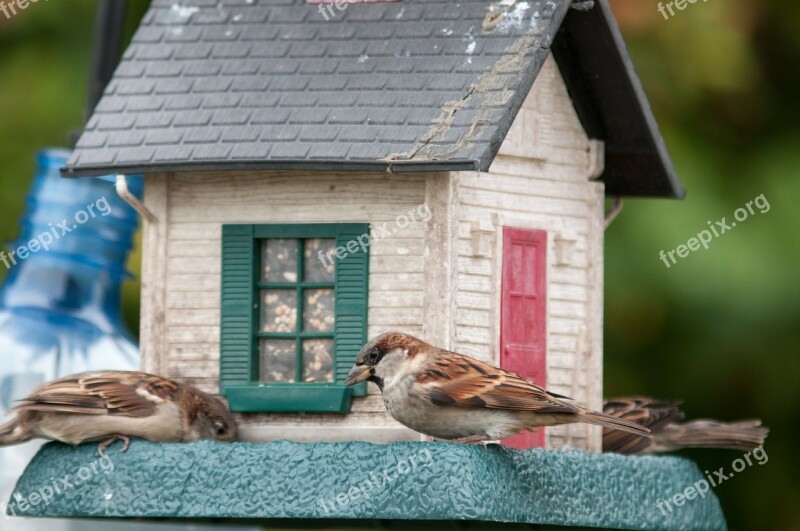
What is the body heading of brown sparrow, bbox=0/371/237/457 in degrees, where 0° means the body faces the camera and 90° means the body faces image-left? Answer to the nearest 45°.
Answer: approximately 270°

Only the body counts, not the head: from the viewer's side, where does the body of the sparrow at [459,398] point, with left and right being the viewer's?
facing to the left of the viewer

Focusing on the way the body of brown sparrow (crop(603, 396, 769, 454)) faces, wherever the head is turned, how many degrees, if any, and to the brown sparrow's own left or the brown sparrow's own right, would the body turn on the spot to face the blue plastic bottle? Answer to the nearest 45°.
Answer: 0° — it already faces it

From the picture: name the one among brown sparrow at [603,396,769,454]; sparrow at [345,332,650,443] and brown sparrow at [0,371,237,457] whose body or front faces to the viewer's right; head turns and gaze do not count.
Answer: brown sparrow at [0,371,237,457]

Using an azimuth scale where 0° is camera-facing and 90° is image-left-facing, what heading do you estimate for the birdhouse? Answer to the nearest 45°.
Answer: approximately 315°

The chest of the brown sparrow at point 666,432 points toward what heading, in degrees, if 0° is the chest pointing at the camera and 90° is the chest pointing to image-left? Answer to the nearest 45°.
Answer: approximately 90°

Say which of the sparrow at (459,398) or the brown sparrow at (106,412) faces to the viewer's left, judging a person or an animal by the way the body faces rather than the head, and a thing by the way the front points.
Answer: the sparrow
